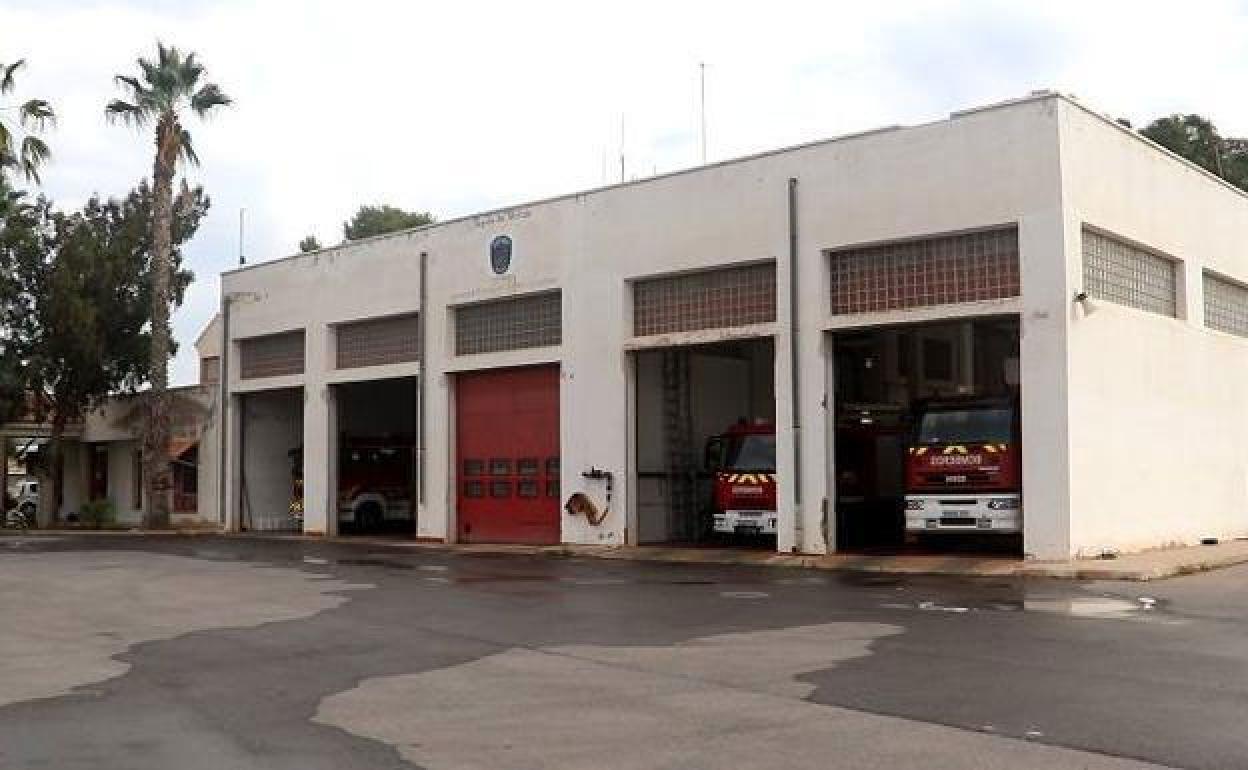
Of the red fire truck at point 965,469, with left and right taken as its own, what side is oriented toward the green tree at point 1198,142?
back

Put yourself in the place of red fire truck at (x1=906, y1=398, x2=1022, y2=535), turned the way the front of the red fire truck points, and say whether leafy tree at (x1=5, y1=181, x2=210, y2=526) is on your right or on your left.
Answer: on your right

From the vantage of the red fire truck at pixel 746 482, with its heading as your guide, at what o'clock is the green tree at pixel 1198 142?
The green tree is roughly at 7 o'clock from the red fire truck.

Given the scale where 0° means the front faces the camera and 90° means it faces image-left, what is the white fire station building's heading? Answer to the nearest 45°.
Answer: approximately 45°

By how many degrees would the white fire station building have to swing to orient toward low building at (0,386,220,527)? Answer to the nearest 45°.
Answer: approximately 90° to its right

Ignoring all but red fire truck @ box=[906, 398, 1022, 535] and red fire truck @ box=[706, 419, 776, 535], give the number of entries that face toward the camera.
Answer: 2

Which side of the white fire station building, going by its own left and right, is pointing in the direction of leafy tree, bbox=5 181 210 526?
right

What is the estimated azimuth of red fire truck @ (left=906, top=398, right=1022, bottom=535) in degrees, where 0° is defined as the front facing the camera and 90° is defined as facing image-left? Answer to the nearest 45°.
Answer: approximately 0°

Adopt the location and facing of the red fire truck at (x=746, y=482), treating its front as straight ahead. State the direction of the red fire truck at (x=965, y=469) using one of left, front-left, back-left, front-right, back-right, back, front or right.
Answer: front-left
